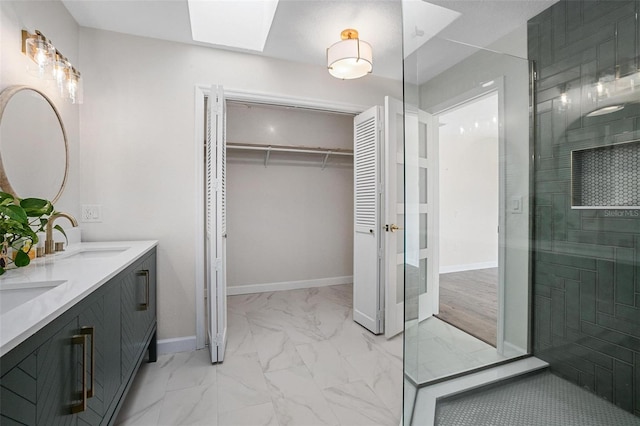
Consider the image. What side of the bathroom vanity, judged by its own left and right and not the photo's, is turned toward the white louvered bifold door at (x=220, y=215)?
left

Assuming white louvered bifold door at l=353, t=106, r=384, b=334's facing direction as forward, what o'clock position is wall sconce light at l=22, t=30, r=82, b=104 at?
The wall sconce light is roughly at 12 o'clock from the white louvered bifold door.

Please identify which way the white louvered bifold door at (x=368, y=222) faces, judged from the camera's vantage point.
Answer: facing the viewer and to the left of the viewer

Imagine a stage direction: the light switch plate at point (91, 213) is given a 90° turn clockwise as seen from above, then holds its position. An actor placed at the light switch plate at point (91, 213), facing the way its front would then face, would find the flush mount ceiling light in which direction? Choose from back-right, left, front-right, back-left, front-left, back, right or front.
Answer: back-left

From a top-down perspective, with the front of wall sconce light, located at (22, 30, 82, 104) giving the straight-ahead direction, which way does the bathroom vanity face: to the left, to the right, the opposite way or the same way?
the same way

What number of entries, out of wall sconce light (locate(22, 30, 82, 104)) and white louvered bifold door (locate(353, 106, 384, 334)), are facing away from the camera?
0

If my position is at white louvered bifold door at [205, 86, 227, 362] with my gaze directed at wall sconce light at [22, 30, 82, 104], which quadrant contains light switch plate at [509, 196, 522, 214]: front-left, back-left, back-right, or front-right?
back-left

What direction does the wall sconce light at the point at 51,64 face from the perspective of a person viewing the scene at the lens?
facing the viewer and to the right of the viewer

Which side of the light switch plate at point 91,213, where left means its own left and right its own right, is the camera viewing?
front

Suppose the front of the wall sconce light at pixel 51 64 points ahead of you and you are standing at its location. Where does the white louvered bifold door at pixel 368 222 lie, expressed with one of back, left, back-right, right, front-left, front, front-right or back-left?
front-left

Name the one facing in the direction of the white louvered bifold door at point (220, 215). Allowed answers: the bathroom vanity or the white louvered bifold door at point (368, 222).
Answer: the white louvered bifold door at point (368, 222)

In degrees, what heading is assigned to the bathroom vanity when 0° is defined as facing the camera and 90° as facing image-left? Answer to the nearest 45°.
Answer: approximately 315°

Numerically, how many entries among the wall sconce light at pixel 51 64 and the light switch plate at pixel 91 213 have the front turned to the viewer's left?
0
